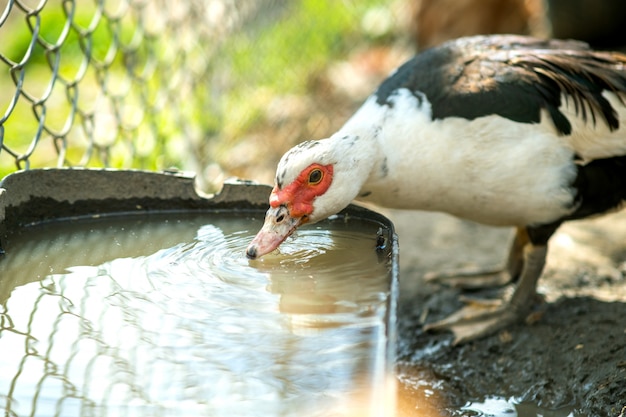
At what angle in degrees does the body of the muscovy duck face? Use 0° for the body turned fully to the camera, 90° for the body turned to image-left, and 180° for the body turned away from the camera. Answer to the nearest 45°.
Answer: approximately 90°

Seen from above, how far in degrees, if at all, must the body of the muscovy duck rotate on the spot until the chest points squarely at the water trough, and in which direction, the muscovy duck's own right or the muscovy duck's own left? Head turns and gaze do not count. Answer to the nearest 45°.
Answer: approximately 45° to the muscovy duck's own left

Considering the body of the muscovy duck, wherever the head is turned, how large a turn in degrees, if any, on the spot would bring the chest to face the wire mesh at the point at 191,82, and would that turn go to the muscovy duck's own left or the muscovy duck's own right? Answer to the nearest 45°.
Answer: approximately 45° to the muscovy duck's own right
